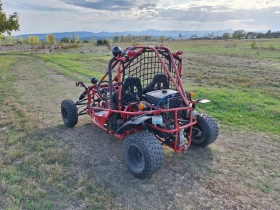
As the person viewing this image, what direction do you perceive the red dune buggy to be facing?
facing away from the viewer and to the left of the viewer

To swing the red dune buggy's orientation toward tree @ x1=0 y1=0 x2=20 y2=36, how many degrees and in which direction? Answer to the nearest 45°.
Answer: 0° — it already faces it
